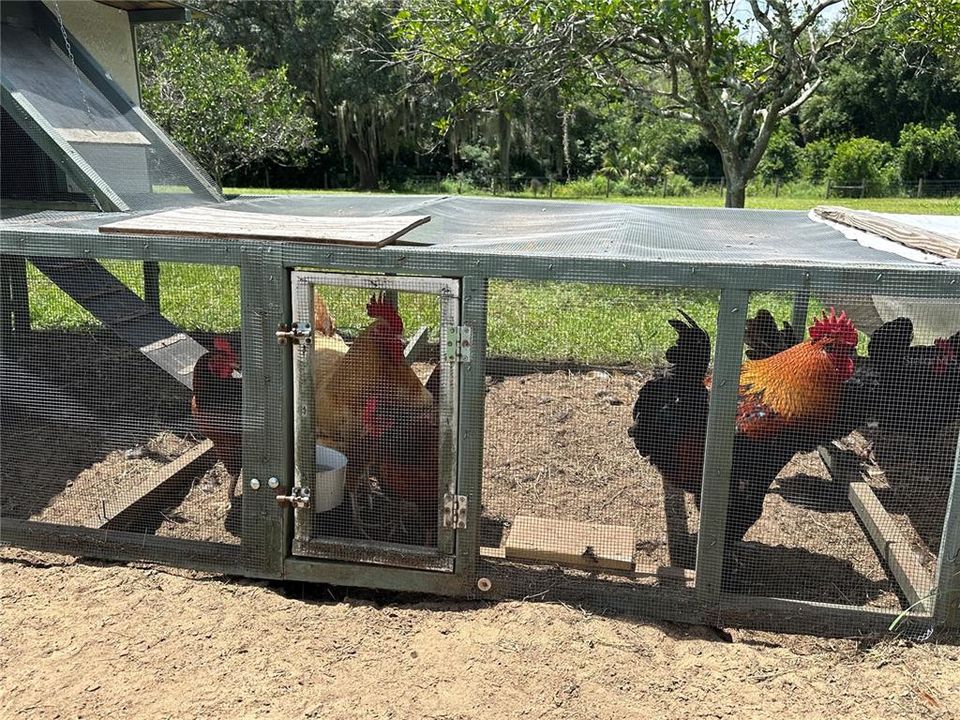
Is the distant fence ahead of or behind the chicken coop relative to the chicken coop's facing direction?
behind

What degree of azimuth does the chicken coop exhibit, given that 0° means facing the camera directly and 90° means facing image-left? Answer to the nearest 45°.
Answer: approximately 0°

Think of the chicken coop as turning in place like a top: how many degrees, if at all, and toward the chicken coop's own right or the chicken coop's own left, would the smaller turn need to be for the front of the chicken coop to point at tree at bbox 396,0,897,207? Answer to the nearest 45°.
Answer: approximately 180°

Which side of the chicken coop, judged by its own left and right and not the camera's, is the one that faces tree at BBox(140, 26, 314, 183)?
back
